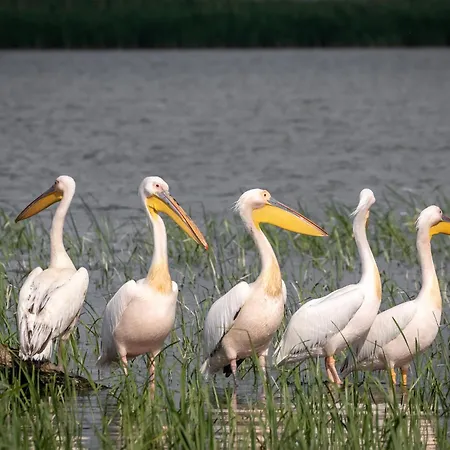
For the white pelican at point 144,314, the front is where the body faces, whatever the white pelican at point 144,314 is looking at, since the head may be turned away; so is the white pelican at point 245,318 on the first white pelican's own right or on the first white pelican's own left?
on the first white pelican's own left

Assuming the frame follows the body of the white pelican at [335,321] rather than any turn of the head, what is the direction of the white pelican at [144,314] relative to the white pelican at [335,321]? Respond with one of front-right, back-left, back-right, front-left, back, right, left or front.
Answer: back

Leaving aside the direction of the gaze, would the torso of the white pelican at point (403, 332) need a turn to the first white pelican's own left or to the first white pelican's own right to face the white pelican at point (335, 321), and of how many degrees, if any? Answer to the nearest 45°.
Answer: approximately 135° to the first white pelican's own right

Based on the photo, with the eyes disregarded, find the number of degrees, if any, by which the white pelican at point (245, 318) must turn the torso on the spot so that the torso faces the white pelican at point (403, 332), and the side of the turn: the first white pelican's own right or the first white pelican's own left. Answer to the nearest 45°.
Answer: approximately 45° to the first white pelican's own left

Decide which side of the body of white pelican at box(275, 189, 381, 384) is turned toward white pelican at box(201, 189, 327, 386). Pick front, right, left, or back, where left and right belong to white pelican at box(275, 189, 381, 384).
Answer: back

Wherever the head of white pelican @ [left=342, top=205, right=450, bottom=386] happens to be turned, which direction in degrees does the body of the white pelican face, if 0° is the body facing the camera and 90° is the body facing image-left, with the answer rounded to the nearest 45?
approximately 270°

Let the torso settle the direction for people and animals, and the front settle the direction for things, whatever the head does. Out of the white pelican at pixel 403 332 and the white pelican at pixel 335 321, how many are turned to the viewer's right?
2

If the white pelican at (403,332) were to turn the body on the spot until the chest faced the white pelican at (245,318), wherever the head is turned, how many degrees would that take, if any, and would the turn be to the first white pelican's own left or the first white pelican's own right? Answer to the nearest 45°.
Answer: approximately 180°

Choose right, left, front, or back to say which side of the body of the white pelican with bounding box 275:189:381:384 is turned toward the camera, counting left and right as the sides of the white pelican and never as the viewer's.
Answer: right
